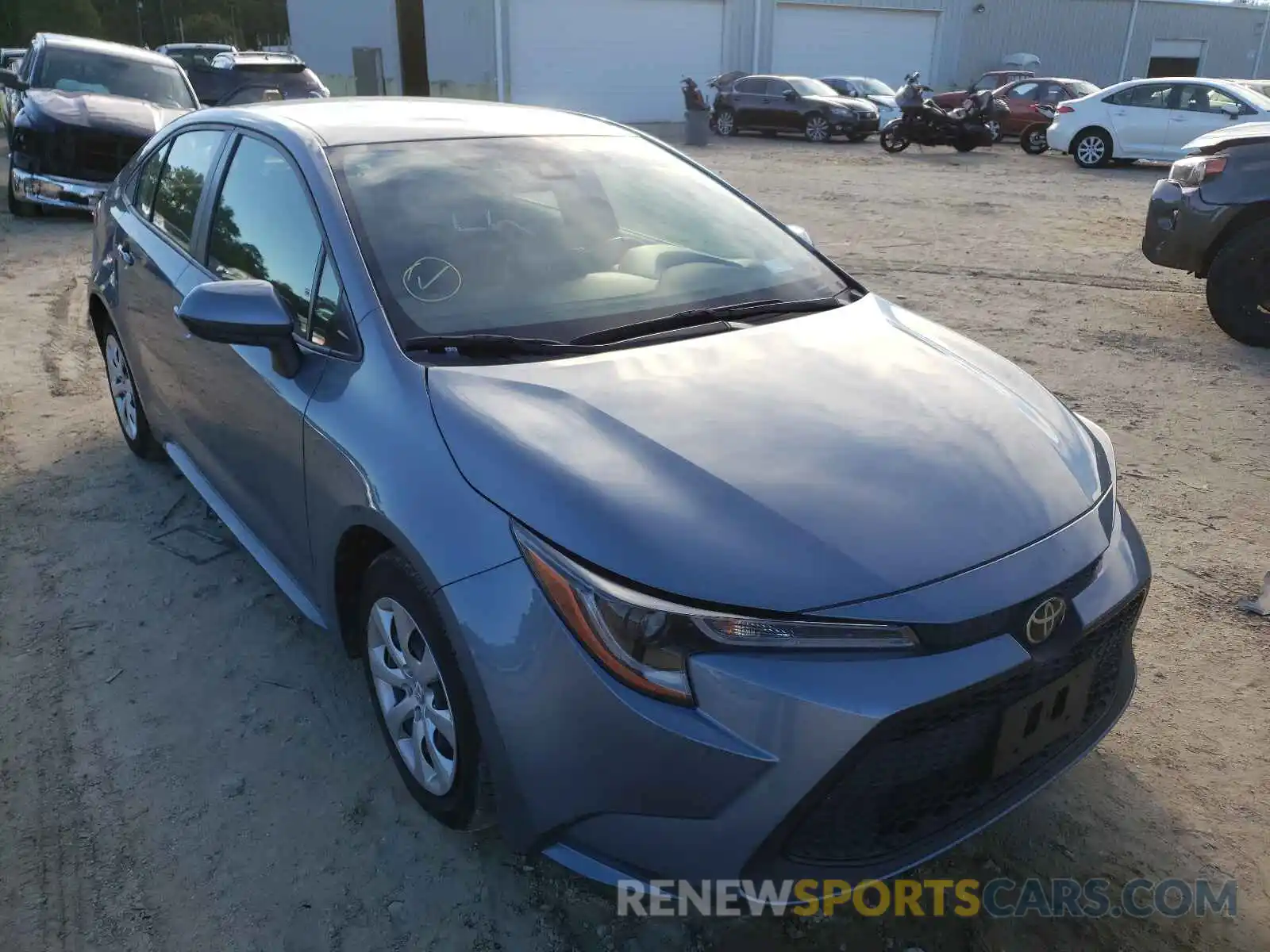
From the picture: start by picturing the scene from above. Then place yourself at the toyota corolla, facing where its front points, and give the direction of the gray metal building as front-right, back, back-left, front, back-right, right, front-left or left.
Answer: back-left

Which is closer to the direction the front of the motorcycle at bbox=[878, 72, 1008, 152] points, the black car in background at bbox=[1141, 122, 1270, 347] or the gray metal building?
the gray metal building

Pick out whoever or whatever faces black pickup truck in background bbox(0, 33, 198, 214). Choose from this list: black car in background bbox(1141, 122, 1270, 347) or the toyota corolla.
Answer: black car in background bbox(1141, 122, 1270, 347)

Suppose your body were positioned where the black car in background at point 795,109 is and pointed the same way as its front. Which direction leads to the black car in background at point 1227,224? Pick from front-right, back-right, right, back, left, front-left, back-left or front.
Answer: front-right

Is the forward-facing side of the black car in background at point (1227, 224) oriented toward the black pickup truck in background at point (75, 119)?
yes

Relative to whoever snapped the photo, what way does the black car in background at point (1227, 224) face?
facing to the left of the viewer

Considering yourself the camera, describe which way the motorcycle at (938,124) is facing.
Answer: facing to the left of the viewer

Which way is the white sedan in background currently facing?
to the viewer's right

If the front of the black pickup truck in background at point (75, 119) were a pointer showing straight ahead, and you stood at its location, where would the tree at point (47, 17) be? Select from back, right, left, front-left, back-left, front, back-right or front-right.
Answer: back

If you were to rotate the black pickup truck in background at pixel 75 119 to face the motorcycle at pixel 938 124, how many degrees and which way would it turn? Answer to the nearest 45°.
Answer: approximately 90° to its left

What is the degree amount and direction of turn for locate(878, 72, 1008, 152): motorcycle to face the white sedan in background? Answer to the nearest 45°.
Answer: approximately 135° to its left

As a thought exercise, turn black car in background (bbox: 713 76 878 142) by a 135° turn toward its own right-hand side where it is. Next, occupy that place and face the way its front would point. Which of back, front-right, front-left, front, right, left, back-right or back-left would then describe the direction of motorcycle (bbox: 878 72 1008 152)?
back-left
